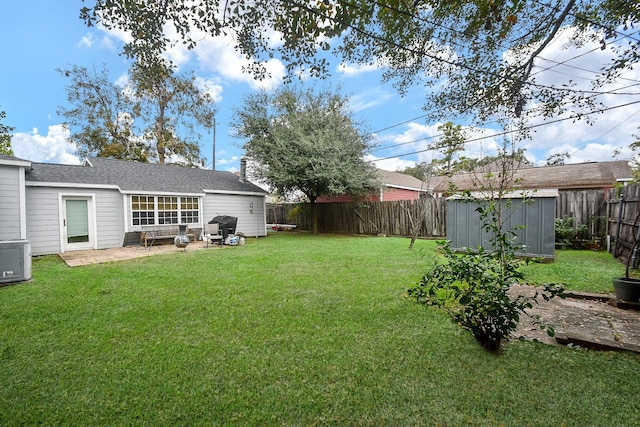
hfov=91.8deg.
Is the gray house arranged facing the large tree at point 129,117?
no

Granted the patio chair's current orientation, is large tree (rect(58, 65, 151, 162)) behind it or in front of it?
behind

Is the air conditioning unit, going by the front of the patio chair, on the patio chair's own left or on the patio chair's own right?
on the patio chair's own right

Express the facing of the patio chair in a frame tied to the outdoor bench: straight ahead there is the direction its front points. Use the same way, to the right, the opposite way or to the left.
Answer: the same way

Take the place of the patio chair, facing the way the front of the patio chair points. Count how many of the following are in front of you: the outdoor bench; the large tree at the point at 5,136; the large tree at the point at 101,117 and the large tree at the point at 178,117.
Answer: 0

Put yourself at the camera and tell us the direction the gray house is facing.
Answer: facing the viewer and to the right of the viewer

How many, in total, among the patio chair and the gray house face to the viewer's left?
0

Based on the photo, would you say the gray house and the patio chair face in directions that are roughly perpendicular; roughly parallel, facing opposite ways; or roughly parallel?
roughly parallel

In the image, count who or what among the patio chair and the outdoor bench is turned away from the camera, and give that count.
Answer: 0

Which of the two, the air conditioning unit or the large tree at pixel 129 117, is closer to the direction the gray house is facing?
the air conditioning unit

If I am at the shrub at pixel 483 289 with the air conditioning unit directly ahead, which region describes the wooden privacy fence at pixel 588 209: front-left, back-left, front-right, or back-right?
back-right

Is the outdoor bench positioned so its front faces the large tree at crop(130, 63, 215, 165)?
no

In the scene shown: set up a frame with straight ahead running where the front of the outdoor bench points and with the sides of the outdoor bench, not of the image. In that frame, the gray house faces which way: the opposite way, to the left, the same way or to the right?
the same way

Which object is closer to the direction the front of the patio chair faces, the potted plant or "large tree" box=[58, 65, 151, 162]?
the potted plant

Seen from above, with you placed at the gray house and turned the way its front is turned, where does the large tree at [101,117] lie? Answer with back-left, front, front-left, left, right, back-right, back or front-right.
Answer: back-left
